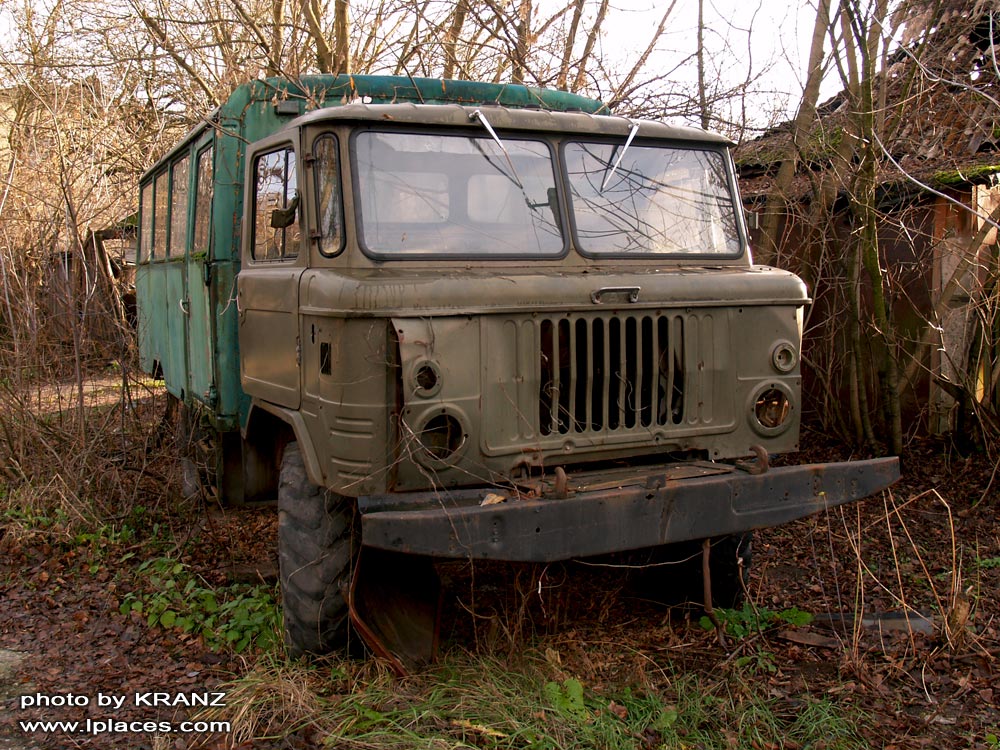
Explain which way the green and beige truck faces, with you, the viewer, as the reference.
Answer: facing the viewer and to the right of the viewer
